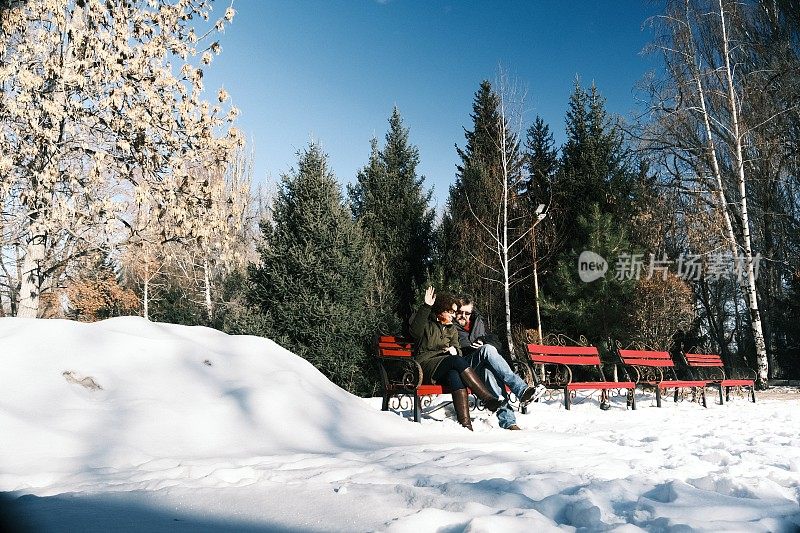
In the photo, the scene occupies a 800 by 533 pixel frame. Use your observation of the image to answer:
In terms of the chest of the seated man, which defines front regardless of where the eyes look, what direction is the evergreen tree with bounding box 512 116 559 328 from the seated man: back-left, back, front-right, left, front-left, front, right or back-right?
back-left

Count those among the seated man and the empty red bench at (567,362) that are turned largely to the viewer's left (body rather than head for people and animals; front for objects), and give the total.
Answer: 0

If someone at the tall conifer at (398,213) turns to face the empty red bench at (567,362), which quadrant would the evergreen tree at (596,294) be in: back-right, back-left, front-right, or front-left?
front-left

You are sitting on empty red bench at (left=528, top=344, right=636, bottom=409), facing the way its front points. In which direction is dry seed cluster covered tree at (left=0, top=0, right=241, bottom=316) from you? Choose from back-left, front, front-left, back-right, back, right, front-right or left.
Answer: back-right

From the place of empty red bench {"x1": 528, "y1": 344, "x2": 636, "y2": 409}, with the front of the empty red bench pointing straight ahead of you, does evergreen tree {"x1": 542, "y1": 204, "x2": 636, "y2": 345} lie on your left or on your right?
on your left

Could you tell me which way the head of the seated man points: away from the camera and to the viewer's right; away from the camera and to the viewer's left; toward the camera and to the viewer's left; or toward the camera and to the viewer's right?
toward the camera and to the viewer's left

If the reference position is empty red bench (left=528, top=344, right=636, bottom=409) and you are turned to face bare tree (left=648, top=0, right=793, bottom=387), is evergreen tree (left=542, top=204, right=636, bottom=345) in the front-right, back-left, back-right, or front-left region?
front-left

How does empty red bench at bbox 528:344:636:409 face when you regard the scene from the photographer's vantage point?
facing the viewer and to the right of the viewer

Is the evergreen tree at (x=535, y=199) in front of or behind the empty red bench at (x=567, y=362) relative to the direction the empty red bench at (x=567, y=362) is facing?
behind

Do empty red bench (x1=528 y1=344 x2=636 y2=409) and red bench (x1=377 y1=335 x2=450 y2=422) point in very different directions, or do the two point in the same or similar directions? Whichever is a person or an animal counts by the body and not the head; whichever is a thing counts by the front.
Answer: same or similar directions

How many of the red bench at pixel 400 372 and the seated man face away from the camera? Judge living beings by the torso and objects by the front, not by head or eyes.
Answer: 0

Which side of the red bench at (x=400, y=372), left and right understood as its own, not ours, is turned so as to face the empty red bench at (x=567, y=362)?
left

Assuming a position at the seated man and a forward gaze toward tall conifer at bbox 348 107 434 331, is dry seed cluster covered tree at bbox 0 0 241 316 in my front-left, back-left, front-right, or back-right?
front-left

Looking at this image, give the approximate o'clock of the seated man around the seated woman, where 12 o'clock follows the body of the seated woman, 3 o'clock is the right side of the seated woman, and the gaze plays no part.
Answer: The seated man is roughly at 10 o'clock from the seated woman.

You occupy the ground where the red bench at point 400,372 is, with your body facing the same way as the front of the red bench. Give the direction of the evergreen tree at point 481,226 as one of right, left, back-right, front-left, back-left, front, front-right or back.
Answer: back-left
